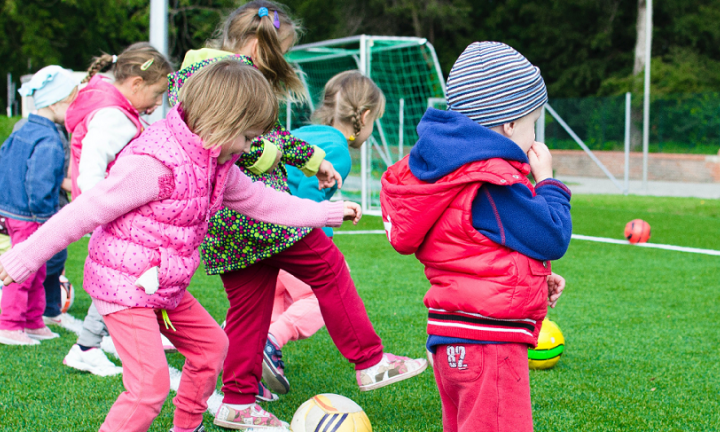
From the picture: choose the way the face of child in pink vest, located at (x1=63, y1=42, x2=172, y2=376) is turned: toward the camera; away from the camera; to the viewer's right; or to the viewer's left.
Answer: to the viewer's right

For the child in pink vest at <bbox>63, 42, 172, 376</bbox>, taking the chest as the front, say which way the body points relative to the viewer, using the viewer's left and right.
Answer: facing to the right of the viewer

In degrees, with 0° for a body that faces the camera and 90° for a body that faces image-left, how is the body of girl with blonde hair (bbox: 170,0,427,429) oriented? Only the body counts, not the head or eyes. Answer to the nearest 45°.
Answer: approximately 270°

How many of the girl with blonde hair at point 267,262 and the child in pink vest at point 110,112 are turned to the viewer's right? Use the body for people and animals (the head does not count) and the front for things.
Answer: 2

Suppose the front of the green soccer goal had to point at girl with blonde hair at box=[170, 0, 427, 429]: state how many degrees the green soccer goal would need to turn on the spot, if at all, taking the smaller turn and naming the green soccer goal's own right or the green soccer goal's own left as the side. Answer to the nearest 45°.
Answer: approximately 45° to the green soccer goal's own left

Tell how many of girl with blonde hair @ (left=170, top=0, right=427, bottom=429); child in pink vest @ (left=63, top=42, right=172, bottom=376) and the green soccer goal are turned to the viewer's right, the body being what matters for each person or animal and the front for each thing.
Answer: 2

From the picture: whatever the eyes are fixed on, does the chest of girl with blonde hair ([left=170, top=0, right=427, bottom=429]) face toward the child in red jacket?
no

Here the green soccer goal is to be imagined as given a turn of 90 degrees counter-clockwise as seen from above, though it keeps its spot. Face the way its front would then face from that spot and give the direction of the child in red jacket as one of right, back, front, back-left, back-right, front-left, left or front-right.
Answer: front-right

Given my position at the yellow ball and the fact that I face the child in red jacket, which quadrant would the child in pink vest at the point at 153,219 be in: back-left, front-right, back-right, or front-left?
front-right

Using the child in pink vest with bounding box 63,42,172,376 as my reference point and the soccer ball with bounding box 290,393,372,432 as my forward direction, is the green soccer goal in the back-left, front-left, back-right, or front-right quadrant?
back-left

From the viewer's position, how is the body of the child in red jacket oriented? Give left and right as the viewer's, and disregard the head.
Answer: facing away from the viewer and to the right of the viewer

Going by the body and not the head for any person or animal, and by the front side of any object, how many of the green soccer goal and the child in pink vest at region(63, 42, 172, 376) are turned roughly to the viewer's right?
1

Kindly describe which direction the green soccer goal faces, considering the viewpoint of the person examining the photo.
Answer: facing the viewer and to the left of the viewer
